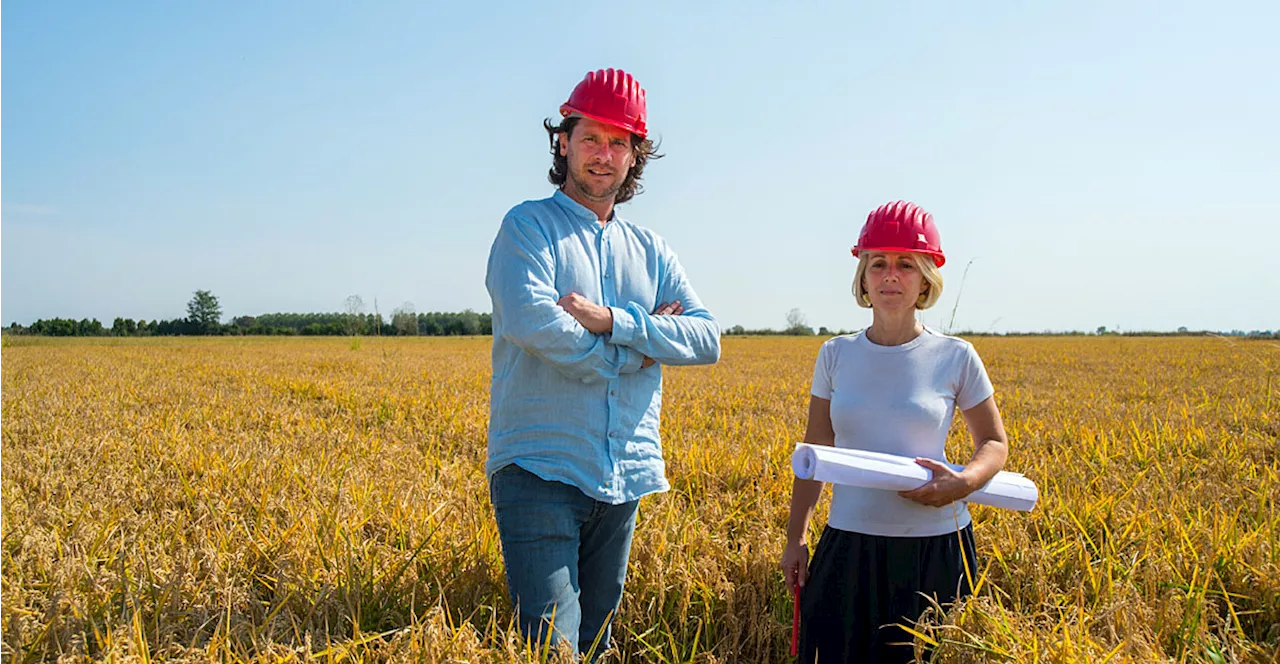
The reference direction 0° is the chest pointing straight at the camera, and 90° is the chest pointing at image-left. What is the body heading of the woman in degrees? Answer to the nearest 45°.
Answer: approximately 0°

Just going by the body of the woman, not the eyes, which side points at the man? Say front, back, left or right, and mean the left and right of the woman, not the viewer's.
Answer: right

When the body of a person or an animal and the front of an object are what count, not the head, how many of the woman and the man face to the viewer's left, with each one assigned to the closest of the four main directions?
0

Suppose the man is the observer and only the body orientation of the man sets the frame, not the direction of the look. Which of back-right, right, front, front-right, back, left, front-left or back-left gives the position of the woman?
front-left
